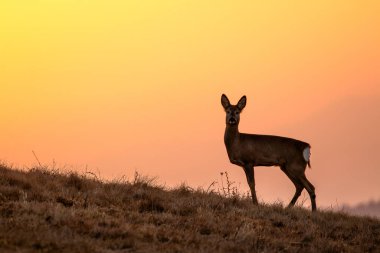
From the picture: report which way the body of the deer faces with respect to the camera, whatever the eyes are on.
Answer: to the viewer's left
